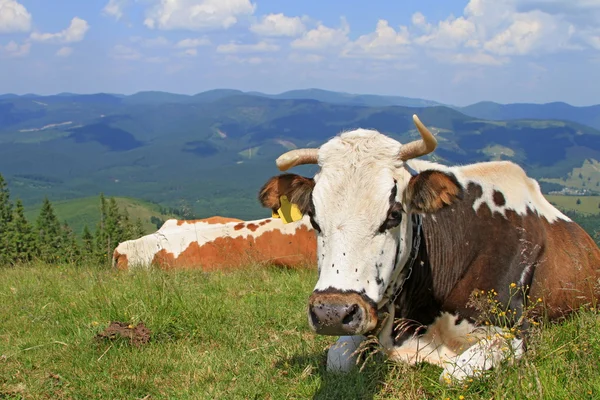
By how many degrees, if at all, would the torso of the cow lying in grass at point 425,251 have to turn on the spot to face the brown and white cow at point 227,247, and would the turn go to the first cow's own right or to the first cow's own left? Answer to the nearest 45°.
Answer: approximately 90° to the first cow's own right

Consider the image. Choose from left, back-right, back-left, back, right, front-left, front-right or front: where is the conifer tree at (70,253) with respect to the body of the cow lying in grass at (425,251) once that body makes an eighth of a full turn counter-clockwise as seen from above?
back-right

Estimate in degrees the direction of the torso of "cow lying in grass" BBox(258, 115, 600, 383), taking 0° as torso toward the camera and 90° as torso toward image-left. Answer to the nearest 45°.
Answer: approximately 45°
